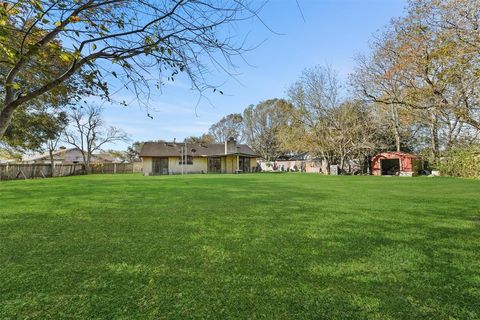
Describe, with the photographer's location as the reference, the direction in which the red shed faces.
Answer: facing the viewer

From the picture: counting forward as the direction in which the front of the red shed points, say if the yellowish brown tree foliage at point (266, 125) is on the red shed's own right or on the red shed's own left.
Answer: on the red shed's own right

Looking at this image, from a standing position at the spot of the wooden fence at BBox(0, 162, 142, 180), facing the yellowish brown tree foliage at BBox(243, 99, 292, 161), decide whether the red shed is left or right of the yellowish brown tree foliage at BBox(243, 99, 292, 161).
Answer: right

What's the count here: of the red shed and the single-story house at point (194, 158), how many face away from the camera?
1

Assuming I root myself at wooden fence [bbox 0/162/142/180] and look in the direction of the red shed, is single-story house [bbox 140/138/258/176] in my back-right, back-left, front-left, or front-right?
front-left

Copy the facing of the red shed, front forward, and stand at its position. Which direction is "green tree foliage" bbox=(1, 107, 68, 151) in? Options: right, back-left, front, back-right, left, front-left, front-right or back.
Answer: front-right

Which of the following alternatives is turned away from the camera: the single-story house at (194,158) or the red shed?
the single-story house

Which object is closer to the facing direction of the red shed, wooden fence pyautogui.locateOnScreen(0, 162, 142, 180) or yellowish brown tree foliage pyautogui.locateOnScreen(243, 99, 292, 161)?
the wooden fence

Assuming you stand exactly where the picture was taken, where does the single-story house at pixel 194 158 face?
facing away from the viewer
